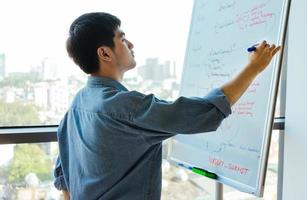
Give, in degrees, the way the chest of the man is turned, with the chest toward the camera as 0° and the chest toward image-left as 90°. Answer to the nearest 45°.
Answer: approximately 225°
